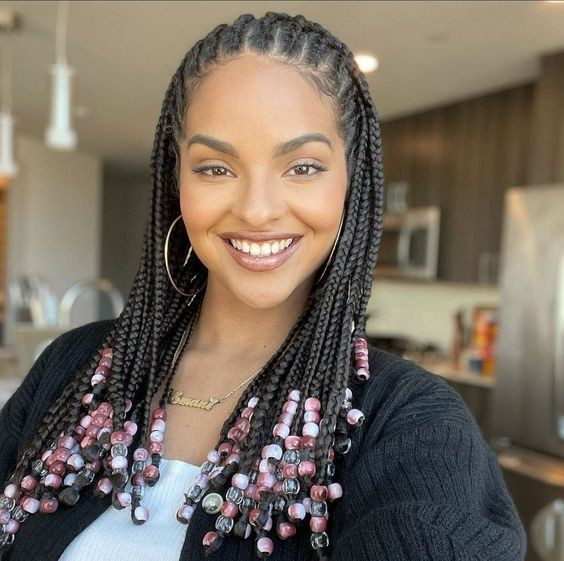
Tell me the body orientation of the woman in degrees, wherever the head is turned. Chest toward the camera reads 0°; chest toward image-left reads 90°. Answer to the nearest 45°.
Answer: approximately 45°

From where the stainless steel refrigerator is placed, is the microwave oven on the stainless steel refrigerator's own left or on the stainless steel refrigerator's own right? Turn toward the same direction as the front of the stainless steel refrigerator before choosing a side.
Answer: on the stainless steel refrigerator's own right

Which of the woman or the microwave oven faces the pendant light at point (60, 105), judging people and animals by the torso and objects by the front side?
the microwave oven

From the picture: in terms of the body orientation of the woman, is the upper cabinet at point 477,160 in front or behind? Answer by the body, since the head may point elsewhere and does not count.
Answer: behind

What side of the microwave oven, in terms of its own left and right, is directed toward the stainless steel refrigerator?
left

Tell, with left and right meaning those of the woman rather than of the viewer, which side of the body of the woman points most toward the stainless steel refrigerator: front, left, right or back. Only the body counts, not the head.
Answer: back

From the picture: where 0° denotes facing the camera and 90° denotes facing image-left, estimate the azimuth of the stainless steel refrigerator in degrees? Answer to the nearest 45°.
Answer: approximately 45°

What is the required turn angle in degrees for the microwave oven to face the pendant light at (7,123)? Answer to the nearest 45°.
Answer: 0° — it already faces it

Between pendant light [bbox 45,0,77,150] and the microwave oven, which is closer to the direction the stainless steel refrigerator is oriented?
the pendant light

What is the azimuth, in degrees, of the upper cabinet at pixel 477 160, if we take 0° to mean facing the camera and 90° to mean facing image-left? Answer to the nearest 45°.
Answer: approximately 45°
